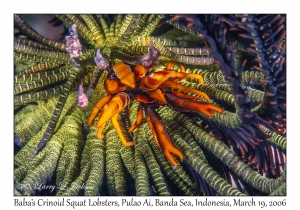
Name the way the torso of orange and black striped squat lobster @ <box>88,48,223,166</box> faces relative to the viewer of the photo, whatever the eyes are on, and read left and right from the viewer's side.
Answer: facing the viewer and to the right of the viewer
